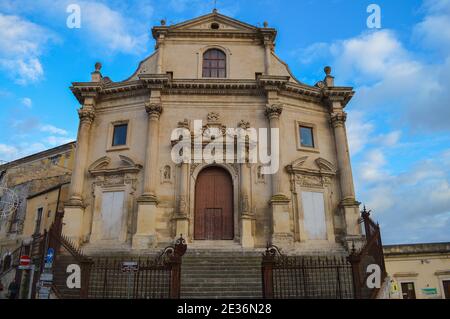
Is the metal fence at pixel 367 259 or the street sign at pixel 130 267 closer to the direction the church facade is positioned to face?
the street sign

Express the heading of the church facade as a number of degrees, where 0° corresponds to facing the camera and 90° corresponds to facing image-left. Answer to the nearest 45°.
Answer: approximately 0°

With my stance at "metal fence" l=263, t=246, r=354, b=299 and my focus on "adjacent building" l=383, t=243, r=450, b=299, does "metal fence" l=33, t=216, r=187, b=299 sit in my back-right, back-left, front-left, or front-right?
back-left

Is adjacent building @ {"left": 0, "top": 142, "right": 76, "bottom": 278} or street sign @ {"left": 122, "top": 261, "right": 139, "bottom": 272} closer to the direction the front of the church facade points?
the street sign

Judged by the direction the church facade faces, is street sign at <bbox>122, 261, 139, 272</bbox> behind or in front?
in front

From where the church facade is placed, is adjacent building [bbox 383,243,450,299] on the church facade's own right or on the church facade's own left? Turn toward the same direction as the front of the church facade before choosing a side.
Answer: on the church facade's own left

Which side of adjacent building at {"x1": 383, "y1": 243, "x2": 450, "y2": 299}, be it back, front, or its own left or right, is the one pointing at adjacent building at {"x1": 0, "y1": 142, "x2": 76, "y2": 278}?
right

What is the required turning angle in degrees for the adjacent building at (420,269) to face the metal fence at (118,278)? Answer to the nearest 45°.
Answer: approximately 45° to its right

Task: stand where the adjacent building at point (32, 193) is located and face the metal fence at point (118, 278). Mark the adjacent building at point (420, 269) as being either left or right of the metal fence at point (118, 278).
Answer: left

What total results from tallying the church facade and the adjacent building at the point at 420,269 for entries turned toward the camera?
2
